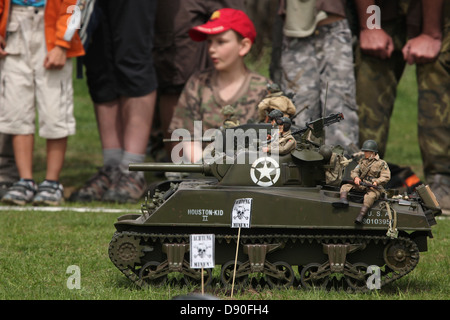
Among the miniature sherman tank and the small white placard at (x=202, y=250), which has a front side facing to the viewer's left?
the miniature sherman tank

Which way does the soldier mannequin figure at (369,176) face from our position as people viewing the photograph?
facing the viewer and to the left of the viewer

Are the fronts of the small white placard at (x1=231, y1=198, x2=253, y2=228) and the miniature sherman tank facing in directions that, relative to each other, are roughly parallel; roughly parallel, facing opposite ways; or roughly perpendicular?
roughly perpendicular

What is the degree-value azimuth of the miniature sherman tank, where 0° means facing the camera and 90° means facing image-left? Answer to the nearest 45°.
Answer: approximately 90°

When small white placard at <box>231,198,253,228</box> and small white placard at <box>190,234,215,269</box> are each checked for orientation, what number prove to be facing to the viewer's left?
0

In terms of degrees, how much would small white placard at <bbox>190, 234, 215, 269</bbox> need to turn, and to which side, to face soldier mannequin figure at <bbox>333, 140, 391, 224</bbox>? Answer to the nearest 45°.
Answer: approximately 90° to its left

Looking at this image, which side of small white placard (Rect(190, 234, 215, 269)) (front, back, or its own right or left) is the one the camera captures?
front
